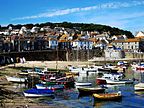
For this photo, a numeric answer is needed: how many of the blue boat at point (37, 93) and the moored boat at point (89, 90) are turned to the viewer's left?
2

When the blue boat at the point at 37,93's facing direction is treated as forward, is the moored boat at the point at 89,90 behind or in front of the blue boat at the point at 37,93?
behind

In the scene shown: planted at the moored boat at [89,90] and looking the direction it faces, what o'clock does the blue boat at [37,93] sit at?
The blue boat is roughly at 11 o'clock from the moored boat.

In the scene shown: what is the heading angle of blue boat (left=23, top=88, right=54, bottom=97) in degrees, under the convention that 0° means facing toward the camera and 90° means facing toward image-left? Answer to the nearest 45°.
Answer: approximately 90°

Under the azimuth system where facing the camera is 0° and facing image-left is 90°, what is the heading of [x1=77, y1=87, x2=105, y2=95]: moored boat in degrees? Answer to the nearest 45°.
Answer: approximately 90°
